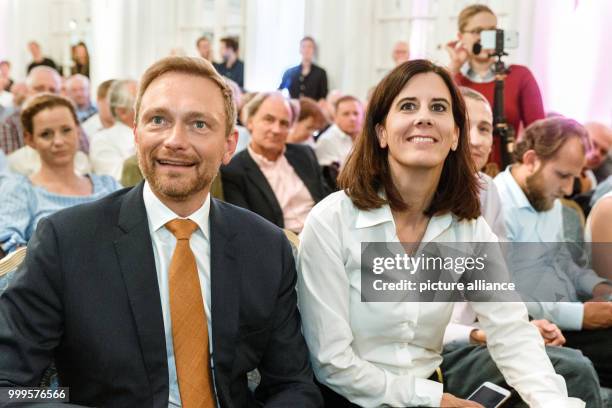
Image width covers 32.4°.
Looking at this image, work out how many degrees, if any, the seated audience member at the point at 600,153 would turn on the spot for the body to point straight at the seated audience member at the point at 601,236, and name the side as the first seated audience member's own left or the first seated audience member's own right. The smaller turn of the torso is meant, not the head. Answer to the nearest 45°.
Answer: approximately 45° to the first seated audience member's own left

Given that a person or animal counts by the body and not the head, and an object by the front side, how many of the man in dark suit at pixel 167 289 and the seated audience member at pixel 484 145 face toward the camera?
2

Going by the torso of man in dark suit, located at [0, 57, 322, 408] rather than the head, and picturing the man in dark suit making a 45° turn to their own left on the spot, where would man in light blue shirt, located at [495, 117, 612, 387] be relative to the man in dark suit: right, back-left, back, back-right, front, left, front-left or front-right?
left

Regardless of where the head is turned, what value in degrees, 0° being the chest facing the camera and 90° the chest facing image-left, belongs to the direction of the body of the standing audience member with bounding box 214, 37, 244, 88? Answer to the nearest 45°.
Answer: approximately 45°

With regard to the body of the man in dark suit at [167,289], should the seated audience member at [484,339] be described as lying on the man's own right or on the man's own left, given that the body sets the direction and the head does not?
on the man's own left

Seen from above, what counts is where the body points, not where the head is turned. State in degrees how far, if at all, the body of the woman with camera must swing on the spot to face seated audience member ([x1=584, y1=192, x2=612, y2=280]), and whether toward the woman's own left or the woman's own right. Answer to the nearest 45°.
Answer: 0° — they already face them

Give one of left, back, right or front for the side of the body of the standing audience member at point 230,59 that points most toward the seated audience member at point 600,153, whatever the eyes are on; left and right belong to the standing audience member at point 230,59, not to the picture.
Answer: left
